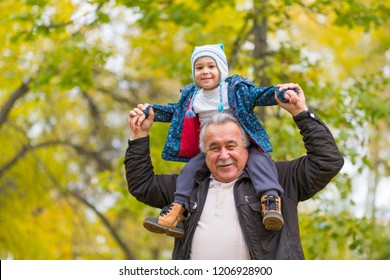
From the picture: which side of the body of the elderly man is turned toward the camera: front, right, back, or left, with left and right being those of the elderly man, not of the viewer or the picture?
front

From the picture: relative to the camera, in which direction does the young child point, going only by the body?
toward the camera
